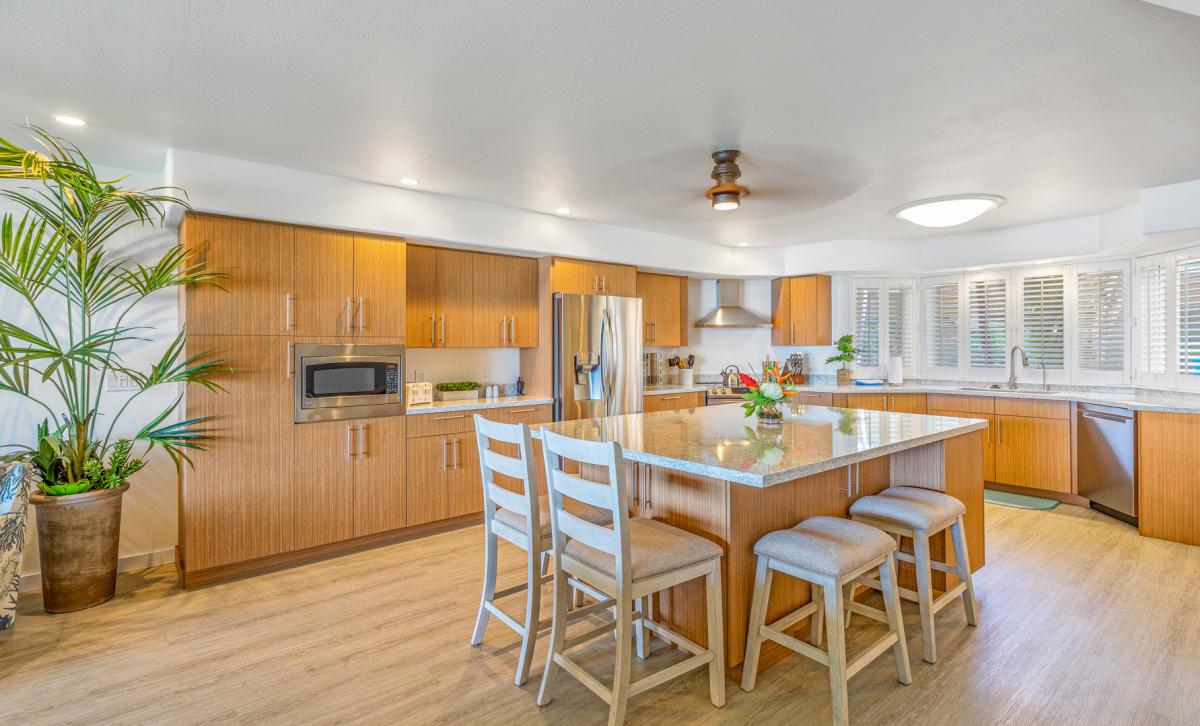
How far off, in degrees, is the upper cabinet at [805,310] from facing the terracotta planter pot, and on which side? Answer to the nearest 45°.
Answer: approximately 45° to its right

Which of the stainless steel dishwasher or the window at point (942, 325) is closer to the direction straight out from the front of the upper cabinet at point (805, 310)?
the stainless steel dishwasher

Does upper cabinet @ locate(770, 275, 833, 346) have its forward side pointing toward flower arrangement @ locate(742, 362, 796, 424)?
yes

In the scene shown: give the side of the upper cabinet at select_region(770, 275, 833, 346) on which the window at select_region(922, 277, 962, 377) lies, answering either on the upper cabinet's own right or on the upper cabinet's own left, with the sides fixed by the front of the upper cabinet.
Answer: on the upper cabinet's own left

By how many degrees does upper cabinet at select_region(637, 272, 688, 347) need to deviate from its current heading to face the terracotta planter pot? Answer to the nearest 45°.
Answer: approximately 90° to its right

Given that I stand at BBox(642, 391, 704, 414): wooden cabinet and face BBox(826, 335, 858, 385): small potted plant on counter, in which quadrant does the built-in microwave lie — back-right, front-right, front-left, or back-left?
back-right

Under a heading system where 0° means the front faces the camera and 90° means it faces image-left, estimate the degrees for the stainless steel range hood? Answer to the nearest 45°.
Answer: approximately 0°

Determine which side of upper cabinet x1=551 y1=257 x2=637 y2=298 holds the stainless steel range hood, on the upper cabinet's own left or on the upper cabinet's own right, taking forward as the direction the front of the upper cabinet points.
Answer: on the upper cabinet's own left

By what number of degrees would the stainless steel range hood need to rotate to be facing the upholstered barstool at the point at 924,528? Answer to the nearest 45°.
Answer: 0° — it already faces it
